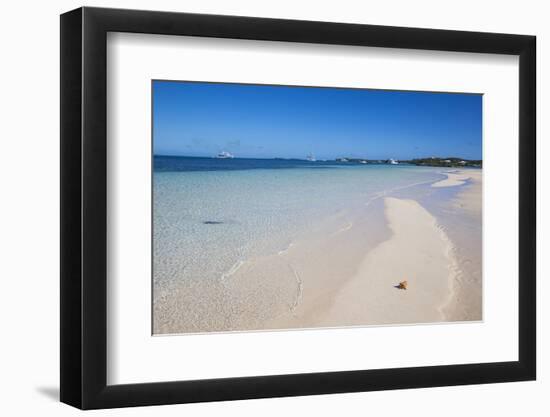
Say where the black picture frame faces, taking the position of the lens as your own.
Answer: facing the viewer and to the right of the viewer
